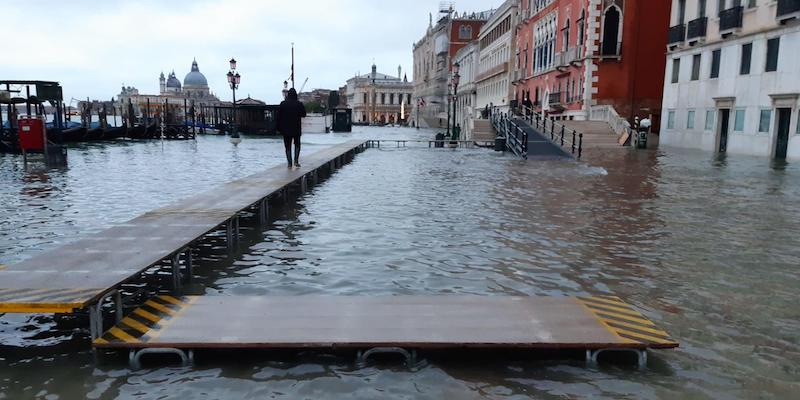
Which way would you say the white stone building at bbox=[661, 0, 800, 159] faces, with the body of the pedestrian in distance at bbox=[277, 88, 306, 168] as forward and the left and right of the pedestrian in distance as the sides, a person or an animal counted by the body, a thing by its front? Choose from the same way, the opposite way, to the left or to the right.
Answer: to the left

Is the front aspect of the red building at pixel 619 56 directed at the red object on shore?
yes

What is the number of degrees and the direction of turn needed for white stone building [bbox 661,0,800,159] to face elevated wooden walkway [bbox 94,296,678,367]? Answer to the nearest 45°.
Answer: approximately 45° to its left

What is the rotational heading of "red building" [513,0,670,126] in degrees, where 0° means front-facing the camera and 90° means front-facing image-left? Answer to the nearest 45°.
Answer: approximately 45°

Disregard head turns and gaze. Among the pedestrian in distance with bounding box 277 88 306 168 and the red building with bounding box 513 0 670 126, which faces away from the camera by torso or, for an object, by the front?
the pedestrian in distance

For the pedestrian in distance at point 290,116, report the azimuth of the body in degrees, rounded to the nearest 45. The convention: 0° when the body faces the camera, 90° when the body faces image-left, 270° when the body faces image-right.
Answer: approximately 180°

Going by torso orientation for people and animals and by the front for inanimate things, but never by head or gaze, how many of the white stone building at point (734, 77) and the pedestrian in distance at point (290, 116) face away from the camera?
1

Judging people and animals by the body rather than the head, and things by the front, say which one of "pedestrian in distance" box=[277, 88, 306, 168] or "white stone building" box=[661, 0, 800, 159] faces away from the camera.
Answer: the pedestrian in distance
